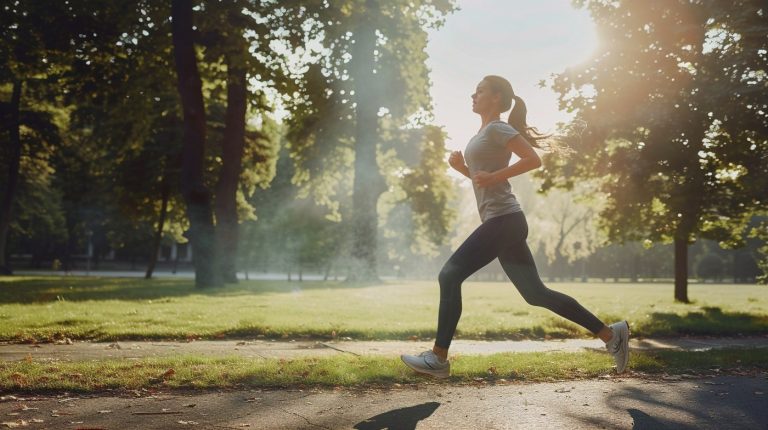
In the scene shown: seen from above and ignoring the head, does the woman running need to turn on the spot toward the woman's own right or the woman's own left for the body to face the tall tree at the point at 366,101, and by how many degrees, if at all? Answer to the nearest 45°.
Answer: approximately 90° to the woman's own right

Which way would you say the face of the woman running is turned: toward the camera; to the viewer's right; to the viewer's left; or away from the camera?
to the viewer's left

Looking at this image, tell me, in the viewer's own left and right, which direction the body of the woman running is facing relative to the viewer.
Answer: facing to the left of the viewer
